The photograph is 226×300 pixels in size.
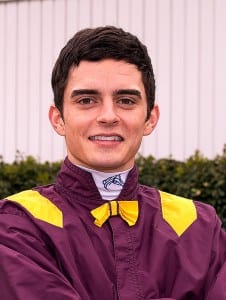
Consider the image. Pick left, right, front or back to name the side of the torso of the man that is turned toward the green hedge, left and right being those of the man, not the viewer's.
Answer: back

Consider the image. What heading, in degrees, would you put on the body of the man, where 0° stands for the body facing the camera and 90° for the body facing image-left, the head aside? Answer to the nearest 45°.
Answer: approximately 0°
